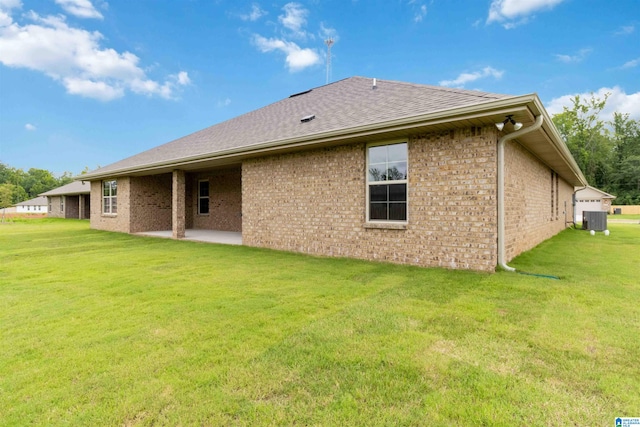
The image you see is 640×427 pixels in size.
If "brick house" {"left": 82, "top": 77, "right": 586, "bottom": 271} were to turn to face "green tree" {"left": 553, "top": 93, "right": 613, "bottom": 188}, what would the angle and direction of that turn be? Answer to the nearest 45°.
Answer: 0° — it already faces it

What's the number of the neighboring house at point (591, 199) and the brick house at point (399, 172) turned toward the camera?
1

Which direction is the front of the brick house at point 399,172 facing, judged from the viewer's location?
facing away from the viewer and to the right of the viewer

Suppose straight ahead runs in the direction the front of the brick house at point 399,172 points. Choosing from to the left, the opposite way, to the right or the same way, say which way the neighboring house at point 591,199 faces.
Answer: the opposite way

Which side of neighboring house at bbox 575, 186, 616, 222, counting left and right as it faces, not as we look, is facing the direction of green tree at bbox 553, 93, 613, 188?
back
